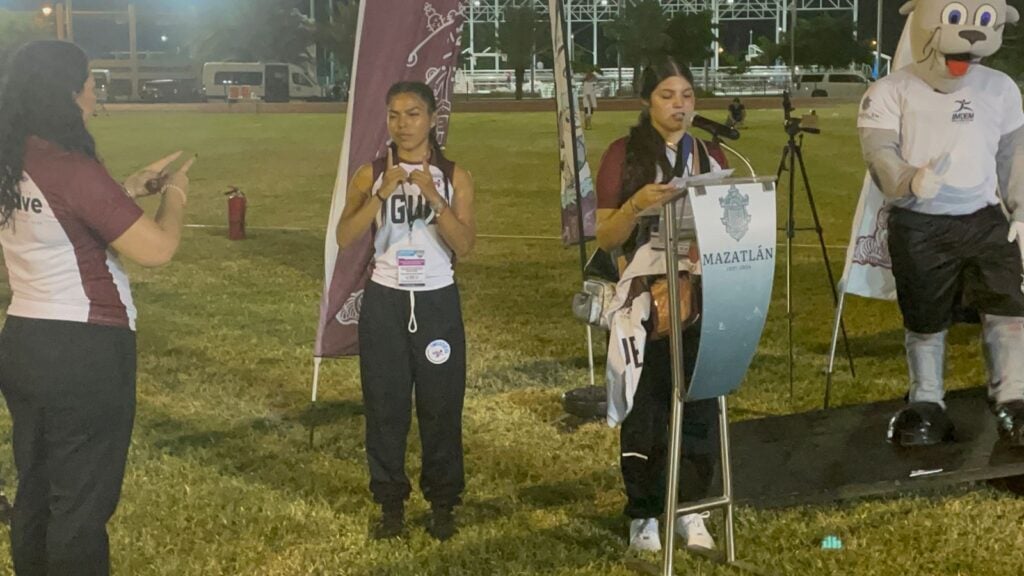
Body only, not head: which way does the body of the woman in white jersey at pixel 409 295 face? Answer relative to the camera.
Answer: toward the camera

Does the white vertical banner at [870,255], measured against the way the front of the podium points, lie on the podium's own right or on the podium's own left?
on the podium's own left

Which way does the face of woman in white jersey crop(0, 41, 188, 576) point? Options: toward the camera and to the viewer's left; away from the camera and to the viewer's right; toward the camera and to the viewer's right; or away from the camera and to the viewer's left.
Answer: away from the camera and to the viewer's right

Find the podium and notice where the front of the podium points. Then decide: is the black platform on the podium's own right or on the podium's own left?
on the podium's own left

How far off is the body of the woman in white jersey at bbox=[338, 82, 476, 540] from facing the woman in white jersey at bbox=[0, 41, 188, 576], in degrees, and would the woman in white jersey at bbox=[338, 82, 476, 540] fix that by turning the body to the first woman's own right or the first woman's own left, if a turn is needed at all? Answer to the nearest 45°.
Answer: approximately 45° to the first woman's own right

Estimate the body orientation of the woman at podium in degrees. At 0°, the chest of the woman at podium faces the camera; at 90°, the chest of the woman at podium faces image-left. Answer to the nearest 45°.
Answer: approximately 315°

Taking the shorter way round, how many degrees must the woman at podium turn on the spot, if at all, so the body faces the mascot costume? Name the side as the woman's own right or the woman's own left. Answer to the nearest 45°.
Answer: approximately 90° to the woman's own left

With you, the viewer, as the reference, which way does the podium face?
facing the viewer and to the right of the viewer

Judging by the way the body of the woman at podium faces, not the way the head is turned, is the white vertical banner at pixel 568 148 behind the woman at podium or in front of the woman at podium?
behind

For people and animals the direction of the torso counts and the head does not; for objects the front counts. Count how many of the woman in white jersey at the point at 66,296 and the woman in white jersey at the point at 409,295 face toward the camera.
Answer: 1
